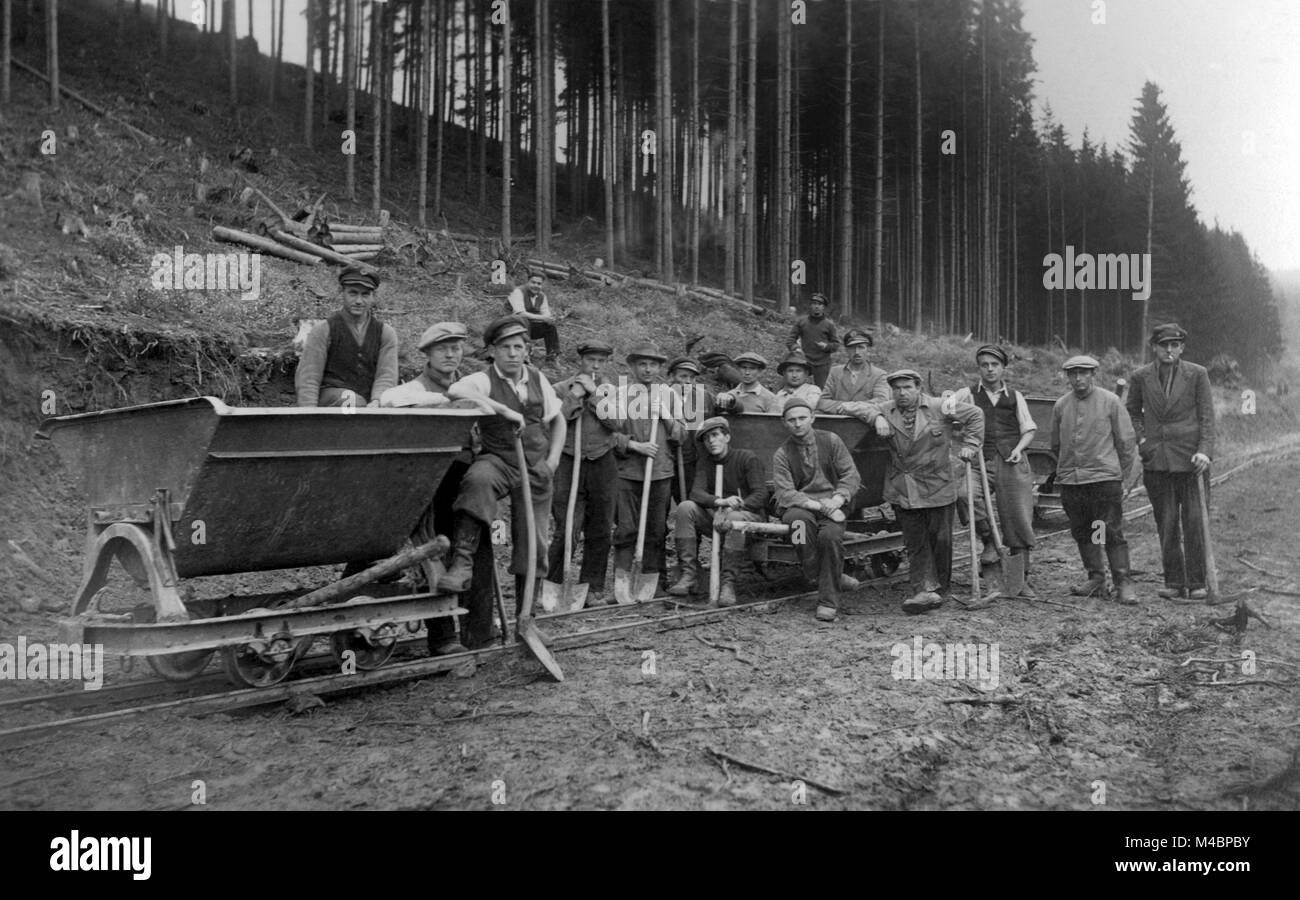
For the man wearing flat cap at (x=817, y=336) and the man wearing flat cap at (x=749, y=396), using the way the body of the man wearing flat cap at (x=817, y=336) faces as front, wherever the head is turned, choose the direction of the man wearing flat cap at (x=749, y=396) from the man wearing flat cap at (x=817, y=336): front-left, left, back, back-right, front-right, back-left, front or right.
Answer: front

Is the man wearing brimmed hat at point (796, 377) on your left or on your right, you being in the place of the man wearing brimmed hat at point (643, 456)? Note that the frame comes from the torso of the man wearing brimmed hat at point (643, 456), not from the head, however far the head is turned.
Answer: on your left

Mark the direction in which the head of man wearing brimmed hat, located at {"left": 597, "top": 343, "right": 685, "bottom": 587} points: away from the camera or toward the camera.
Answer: toward the camera

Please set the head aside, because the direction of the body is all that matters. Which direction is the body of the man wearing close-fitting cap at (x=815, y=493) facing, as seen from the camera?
toward the camera

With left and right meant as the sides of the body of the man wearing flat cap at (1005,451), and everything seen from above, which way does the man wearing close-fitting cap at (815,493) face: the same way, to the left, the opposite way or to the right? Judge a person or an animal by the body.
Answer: the same way

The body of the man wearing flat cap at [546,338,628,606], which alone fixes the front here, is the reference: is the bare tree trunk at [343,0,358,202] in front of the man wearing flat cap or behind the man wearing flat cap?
behind

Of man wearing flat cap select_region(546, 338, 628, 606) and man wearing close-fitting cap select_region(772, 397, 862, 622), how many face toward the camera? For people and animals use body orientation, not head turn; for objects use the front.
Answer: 2

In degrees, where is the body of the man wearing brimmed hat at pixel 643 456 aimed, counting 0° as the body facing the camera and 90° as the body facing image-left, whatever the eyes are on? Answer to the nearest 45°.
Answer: approximately 0°

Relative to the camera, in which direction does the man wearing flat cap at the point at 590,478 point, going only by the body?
toward the camera

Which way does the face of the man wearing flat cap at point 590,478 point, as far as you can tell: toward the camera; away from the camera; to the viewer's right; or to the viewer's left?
toward the camera

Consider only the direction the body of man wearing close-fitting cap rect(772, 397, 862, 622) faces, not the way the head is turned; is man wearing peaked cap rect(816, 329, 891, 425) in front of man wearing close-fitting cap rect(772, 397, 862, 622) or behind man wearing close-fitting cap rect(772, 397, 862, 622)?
behind

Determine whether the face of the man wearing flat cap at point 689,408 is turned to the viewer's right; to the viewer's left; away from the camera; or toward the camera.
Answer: toward the camera

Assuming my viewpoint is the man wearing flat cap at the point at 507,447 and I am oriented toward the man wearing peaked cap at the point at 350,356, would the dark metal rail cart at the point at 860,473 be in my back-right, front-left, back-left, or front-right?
back-right

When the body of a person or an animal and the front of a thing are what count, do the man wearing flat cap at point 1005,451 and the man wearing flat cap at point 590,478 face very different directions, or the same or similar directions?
same or similar directions

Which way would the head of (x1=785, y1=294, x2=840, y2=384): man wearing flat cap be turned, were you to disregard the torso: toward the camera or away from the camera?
toward the camera

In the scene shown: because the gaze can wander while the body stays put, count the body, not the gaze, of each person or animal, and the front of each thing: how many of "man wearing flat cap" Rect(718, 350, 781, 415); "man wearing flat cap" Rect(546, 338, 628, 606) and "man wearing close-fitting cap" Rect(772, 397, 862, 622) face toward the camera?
3
